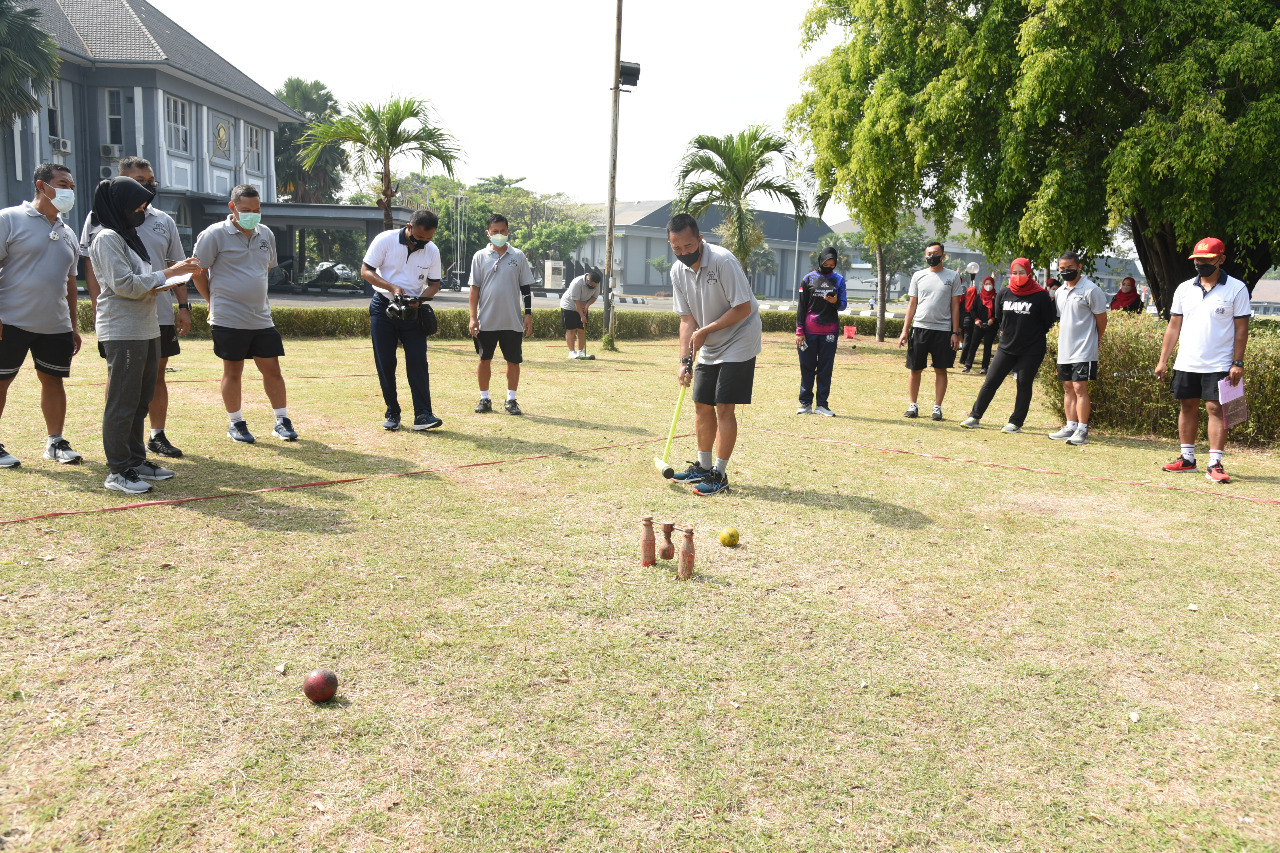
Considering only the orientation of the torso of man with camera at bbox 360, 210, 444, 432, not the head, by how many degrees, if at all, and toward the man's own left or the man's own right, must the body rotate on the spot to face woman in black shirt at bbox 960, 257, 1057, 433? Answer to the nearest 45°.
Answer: approximately 45° to the man's own left

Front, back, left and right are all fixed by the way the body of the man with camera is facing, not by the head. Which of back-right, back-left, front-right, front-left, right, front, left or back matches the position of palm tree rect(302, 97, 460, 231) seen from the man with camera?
back-left

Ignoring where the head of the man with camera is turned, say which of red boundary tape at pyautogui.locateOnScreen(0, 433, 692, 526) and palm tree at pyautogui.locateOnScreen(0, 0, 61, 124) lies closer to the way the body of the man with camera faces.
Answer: the red boundary tape

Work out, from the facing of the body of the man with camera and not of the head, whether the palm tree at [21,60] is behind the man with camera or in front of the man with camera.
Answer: behind

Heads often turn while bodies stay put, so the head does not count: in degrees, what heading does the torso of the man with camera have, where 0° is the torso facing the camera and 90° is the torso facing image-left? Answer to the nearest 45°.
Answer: approximately 315°

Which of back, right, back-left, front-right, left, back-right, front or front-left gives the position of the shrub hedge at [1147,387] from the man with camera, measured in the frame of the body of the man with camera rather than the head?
front-left

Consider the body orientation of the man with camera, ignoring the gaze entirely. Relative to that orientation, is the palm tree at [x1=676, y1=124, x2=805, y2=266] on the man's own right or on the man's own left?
on the man's own left
